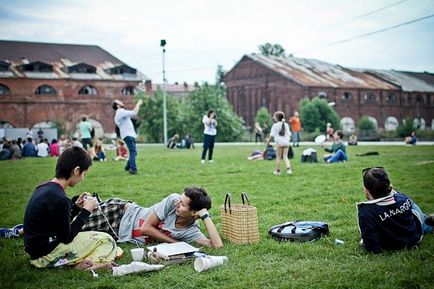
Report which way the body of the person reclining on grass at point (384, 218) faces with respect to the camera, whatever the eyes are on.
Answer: away from the camera

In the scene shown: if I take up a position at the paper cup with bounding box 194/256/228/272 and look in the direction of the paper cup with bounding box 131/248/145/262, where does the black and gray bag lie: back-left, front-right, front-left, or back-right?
back-right

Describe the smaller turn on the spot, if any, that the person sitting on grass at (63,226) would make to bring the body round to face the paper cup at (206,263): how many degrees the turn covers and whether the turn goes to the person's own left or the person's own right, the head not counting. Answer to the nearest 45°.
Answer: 0° — they already face it

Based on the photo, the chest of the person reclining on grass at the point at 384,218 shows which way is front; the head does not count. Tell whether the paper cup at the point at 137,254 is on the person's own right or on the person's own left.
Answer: on the person's own left

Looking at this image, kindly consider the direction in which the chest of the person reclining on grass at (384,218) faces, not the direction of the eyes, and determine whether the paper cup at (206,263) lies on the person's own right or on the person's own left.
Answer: on the person's own left

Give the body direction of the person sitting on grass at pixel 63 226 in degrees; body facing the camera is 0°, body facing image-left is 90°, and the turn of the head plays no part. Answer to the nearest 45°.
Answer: approximately 270°

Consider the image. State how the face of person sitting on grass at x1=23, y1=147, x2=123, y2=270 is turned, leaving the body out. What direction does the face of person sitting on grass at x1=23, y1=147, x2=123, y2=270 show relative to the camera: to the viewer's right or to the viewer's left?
to the viewer's right

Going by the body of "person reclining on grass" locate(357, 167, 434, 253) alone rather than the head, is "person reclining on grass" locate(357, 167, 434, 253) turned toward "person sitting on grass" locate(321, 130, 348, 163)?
yes

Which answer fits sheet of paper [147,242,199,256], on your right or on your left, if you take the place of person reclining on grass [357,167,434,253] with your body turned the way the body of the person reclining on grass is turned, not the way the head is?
on your left

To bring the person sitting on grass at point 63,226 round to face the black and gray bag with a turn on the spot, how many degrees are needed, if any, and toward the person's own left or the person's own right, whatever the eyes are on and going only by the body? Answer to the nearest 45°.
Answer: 0° — they already face it

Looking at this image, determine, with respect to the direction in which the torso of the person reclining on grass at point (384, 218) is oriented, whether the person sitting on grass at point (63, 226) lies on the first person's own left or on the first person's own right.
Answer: on the first person's own left
